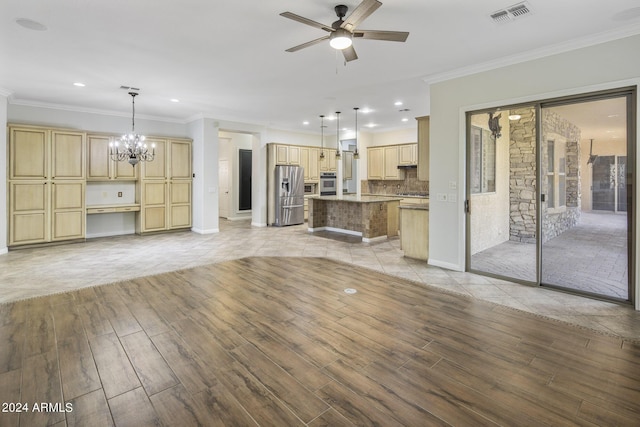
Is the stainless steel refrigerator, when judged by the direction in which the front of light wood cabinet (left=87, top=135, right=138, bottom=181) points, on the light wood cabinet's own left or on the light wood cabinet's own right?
on the light wood cabinet's own left

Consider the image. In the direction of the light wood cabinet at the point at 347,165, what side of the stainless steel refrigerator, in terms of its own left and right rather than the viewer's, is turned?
left

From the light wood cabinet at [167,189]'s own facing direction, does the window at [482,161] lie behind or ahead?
ahead

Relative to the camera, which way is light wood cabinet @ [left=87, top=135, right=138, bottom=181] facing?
toward the camera

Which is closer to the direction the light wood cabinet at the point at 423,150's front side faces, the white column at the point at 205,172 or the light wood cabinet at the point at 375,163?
the white column

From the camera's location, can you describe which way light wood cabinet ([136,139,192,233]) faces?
facing the viewer

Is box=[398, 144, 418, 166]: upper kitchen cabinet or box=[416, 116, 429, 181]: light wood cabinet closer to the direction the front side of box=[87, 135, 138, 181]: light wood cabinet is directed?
the light wood cabinet

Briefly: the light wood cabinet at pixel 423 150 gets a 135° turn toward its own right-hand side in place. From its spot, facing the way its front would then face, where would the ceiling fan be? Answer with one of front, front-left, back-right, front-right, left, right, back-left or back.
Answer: back-right

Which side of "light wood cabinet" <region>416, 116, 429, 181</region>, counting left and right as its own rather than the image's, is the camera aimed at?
left

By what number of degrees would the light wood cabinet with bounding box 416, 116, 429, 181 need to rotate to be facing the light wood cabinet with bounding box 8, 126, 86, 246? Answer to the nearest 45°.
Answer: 0° — it already faces it

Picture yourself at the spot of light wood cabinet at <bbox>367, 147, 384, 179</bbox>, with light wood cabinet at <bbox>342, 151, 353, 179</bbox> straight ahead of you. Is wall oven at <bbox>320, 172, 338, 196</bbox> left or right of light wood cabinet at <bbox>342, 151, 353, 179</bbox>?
left
